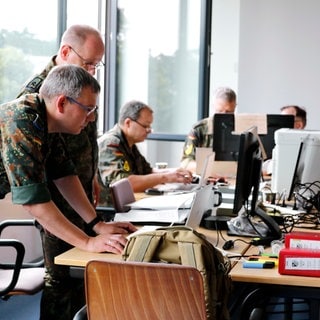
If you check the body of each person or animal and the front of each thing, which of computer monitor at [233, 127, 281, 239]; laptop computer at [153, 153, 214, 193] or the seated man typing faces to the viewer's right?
the seated man typing

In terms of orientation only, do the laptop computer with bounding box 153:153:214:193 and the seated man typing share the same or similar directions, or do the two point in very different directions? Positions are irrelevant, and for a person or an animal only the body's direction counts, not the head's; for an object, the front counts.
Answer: very different directions

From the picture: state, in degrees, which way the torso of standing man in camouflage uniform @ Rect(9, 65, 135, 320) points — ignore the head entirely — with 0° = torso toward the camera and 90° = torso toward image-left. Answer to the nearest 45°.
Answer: approximately 270°

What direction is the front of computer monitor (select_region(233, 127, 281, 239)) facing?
to the viewer's left

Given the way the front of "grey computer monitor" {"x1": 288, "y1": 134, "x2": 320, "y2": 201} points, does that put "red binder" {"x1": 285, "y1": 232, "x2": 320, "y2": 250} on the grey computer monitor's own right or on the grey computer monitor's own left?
on the grey computer monitor's own left

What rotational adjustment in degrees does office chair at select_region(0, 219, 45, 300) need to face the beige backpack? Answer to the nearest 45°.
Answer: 0° — it already faces it

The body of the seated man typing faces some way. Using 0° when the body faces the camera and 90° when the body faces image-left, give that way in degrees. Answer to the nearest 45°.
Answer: approximately 270°

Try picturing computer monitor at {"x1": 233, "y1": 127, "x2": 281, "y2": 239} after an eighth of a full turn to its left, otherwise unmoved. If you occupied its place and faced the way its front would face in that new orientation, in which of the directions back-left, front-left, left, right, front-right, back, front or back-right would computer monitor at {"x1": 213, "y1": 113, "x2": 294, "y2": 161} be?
back-right

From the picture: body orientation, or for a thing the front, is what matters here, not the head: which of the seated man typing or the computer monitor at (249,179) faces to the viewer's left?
the computer monitor

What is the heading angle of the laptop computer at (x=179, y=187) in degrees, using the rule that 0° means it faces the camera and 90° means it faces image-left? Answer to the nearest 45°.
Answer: approximately 90°

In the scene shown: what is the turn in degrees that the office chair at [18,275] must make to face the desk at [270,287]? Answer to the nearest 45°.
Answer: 0° — it already faces it

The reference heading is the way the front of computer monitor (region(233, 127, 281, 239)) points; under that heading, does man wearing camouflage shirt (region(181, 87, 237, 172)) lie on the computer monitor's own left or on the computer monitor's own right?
on the computer monitor's own right

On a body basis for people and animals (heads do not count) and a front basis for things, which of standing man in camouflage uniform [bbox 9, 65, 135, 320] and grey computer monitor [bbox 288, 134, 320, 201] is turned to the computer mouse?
the standing man in camouflage uniform
